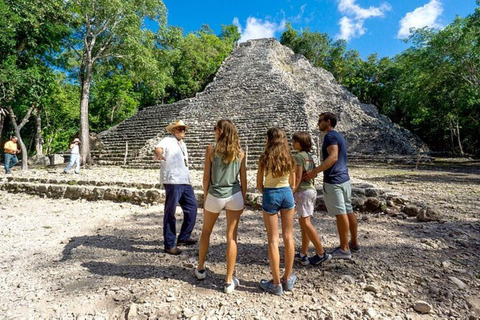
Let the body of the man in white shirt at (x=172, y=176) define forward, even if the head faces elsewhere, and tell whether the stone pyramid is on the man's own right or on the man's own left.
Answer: on the man's own left

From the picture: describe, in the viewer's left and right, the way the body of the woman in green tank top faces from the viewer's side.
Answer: facing away from the viewer

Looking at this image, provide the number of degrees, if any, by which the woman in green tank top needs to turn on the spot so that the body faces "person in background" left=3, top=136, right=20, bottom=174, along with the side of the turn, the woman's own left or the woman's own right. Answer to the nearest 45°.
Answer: approximately 45° to the woman's own left

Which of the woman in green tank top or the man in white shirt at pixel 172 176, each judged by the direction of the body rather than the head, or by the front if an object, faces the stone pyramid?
the woman in green tank top

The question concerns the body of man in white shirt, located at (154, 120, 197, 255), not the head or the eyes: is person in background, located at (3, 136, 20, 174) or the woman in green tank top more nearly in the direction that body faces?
the woman in green tank top

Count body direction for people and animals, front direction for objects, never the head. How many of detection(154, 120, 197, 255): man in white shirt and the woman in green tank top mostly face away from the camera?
1

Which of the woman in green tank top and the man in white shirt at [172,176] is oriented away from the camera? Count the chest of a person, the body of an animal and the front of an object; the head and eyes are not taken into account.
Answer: the woman in green tank top

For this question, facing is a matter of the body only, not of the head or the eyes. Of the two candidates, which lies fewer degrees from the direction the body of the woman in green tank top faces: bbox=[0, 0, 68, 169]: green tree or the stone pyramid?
the stone pyramid

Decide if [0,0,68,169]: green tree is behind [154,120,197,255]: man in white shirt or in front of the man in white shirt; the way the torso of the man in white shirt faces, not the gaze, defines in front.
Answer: behind

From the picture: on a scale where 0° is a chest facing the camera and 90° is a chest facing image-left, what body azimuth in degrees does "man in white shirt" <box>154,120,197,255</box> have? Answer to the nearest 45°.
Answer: approximately 315°

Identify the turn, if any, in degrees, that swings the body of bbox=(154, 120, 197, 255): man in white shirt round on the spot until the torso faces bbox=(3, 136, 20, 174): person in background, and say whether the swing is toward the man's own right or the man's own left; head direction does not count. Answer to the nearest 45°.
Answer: approximately 180°

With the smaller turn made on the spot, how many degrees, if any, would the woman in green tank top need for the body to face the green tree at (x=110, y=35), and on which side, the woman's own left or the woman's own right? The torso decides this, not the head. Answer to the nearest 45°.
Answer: approximately 45° to the woman's own left

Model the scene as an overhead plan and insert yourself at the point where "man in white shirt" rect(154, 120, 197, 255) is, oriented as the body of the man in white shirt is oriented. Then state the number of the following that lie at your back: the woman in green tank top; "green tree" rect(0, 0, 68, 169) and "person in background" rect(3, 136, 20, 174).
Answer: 2
